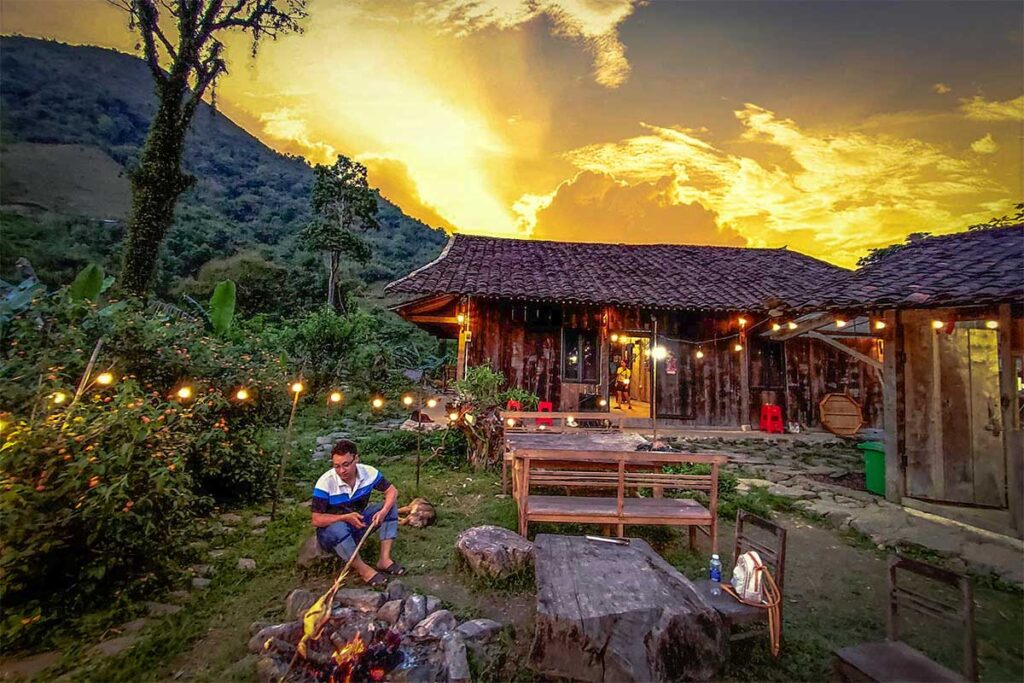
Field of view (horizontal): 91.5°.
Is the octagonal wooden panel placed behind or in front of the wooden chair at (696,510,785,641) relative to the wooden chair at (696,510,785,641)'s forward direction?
behind

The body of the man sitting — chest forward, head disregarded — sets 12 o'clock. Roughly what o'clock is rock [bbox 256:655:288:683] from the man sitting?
The rock is roughly at 2 o'clock from the man sitting.

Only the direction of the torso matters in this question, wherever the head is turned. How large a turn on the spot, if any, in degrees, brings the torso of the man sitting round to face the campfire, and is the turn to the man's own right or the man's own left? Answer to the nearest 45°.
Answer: approximately 45° to the man's own right

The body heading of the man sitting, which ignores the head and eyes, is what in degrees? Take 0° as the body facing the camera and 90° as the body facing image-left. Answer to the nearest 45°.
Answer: approximately 315°

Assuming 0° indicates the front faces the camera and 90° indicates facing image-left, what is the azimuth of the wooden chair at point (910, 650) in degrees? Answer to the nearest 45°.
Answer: approximately 45°

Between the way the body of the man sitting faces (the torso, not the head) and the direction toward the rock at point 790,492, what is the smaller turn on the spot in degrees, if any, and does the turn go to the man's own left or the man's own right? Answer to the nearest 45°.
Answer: approximately 45° to the man's own left

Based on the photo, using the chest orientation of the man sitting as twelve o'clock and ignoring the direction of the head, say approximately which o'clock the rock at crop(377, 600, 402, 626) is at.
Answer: The rock is roughly at 1 o'clock from the man sitting.

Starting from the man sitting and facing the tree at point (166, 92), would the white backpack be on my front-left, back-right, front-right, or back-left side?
back-right

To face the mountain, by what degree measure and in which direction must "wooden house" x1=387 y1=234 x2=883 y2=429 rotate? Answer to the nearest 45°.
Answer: approximately 90° to its right

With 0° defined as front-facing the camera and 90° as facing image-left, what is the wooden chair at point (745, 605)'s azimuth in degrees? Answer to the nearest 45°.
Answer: approximately 45°

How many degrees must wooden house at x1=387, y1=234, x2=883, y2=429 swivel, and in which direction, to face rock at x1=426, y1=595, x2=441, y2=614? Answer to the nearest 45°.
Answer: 0° — it already faces it
